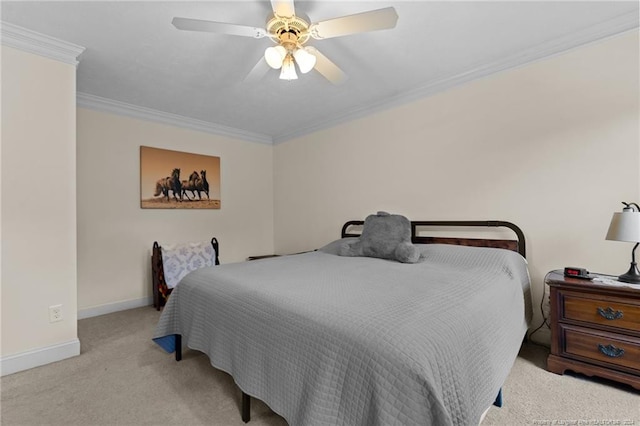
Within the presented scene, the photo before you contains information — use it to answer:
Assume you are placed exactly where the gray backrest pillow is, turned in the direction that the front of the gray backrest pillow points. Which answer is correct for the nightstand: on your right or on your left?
on your left

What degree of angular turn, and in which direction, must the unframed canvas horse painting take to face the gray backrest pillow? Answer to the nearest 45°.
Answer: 0° — it already faces it

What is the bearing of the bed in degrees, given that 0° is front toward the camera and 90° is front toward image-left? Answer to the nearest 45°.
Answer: approximately 45°

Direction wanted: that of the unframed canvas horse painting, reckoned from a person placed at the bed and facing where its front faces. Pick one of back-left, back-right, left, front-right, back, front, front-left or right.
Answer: right

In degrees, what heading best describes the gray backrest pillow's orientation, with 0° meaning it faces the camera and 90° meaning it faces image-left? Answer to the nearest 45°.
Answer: approximately 45°
